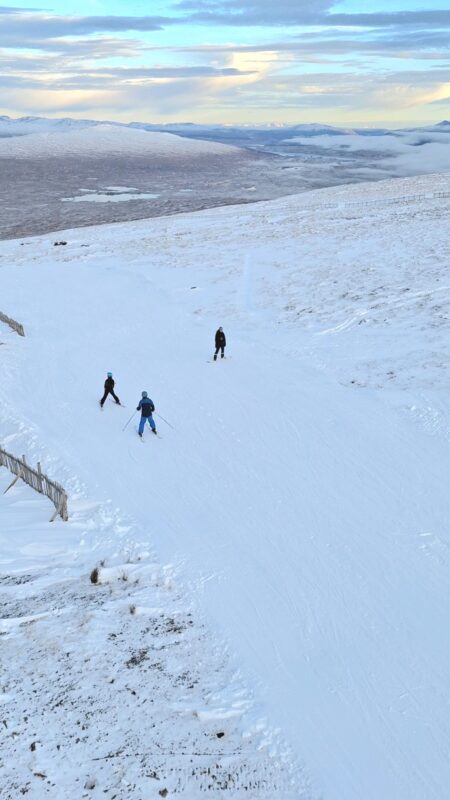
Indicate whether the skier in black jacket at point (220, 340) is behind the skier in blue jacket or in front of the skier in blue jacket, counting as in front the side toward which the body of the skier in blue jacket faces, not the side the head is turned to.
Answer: in front

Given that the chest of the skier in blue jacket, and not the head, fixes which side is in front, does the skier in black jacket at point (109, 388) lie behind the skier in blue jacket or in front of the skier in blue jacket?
in front

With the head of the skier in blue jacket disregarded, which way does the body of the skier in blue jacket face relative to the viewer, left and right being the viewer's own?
facing away from the viewer

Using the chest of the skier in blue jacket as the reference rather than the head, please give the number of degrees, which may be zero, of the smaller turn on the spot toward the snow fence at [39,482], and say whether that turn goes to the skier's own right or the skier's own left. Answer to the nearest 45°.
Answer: approximately 135° to the skier's own left

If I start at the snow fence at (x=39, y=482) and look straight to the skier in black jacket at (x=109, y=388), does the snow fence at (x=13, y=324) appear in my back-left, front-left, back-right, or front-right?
front-left

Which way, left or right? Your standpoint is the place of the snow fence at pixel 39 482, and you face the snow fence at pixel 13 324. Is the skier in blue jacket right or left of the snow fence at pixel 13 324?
right

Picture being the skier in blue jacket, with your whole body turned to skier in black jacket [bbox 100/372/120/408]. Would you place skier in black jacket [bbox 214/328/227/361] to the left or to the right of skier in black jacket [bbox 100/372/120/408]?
right

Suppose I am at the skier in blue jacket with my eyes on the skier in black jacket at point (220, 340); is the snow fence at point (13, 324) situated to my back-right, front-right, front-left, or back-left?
front-left

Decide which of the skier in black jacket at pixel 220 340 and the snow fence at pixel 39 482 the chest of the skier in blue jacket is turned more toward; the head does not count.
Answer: the skier in black jacket

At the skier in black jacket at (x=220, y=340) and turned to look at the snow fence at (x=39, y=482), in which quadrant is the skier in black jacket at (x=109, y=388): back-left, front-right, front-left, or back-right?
front-right

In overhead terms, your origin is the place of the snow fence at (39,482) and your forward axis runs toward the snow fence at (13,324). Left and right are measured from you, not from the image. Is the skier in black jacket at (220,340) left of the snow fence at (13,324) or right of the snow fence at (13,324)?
right
